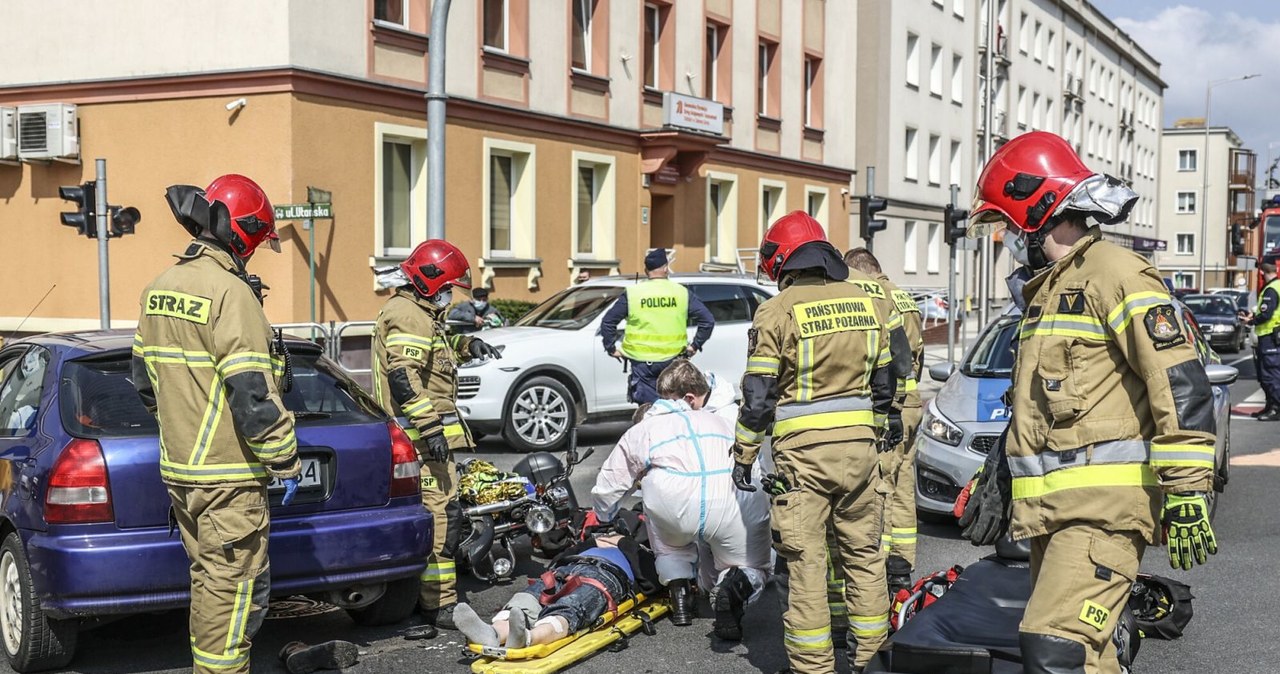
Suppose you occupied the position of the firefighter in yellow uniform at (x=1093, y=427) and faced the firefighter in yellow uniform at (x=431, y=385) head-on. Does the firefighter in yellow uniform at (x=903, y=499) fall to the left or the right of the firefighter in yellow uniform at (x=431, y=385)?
right

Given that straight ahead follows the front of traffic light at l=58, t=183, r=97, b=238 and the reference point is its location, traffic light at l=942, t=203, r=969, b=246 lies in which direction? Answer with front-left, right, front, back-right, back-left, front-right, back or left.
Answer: back

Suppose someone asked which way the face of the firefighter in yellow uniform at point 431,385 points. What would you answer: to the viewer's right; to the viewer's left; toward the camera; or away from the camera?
to the viewer's right

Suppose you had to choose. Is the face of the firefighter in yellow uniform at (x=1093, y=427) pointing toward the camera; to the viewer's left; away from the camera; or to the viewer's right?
to the viewer's left

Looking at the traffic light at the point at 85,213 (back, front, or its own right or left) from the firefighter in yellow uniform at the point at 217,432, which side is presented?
left

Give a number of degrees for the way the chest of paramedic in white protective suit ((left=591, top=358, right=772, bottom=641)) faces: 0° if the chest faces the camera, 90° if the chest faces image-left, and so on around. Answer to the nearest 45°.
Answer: approximately 180°

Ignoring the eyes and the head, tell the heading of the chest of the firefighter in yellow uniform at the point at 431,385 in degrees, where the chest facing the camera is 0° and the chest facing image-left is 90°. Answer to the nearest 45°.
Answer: approximately 270°

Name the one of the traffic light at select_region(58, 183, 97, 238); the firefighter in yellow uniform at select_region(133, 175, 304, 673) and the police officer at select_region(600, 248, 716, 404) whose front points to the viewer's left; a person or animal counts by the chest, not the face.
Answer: the traffic light

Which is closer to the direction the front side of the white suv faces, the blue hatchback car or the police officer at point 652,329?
the blue hatchback car

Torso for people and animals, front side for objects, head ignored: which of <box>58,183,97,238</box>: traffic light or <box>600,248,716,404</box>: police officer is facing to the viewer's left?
the traffic light

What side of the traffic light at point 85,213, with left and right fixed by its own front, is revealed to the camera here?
left

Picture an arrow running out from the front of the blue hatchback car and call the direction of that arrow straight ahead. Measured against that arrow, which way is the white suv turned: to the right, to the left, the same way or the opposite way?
to the left

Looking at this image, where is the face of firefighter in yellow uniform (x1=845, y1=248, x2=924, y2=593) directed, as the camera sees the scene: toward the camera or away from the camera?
away from the camera

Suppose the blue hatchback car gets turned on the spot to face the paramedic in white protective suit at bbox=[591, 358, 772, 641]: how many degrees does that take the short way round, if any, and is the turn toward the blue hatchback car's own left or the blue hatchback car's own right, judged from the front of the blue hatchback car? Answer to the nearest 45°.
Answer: approximately 135° to the blue hatchback car's own right
